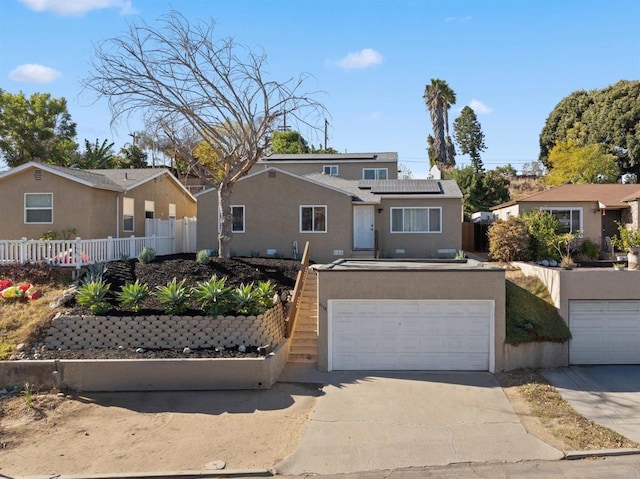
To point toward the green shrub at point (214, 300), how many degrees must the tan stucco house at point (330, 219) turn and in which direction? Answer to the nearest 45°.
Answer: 0° — it already faces it

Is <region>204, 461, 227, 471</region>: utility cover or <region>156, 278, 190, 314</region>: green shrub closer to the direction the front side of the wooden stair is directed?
the utility cover

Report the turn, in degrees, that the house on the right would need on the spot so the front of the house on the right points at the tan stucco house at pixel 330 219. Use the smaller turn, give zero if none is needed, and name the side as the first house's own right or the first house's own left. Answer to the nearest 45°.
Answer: approximately 45° to the first house's own right

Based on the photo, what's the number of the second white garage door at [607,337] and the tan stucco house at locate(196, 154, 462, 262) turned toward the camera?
2

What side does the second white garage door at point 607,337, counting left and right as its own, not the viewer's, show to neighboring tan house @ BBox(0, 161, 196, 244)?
right

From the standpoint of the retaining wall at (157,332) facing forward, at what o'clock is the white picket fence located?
The white picket fence is roughly at 5 o'clock from the retaining wall.

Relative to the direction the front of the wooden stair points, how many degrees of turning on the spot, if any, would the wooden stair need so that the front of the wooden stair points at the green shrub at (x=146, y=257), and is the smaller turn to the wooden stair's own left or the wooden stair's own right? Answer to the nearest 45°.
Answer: approximately 135° to the wooden stair's own right

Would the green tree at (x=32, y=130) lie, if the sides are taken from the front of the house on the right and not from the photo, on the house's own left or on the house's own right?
on the house's own right

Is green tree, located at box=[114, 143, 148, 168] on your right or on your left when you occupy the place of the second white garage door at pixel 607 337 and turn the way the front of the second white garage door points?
on your right

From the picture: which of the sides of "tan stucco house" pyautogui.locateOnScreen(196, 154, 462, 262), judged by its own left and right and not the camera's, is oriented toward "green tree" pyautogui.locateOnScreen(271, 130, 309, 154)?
back
